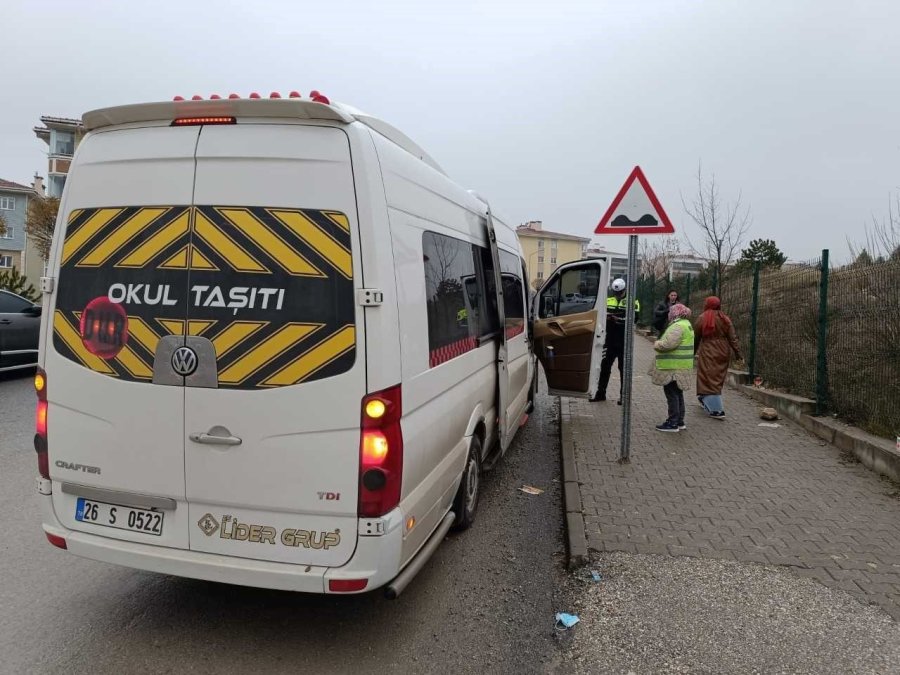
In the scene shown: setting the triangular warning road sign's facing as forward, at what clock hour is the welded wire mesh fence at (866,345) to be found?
The welded wire mesh fence is roughly at 8 o'clock from the triangular warning road sign.

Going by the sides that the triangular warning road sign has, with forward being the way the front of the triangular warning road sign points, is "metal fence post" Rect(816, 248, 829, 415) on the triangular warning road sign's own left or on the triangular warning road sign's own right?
on the triangular warning road sign's own left

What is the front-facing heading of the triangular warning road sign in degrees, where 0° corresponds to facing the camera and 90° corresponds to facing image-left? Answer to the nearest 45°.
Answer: approximately 0°

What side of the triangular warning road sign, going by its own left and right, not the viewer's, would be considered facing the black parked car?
right

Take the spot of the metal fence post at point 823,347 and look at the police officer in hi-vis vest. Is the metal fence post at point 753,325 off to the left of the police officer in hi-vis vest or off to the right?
right

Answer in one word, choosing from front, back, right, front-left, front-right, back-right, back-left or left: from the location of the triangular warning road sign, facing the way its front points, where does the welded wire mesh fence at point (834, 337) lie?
back-left

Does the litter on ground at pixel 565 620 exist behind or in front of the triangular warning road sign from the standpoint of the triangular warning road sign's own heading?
in front

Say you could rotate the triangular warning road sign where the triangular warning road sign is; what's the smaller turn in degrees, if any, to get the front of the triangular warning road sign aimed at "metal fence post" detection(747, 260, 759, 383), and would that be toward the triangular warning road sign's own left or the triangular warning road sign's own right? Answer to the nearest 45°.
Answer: approximately 180°

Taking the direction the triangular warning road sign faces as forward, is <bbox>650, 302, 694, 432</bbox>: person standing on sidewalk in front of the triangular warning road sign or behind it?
behind

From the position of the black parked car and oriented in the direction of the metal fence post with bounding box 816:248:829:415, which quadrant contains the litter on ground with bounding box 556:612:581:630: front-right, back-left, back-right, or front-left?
front-right
